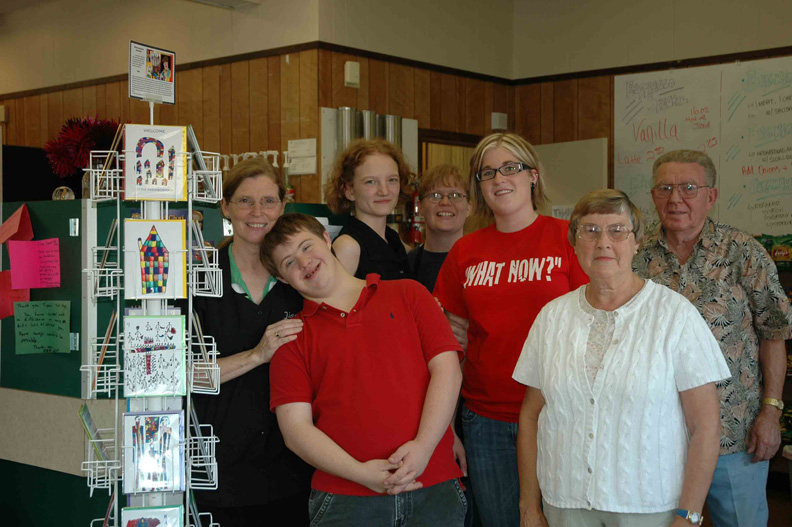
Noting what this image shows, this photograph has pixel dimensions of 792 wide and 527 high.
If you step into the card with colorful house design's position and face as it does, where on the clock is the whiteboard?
The whiteboard is roughly at 8 o'clock from the card with colorful house design.

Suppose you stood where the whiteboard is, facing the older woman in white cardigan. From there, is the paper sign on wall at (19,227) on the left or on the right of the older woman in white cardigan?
right

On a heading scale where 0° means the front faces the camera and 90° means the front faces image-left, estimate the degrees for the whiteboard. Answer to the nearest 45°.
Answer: approximately 45°

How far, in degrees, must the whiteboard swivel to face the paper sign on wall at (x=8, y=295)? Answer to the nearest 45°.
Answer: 0° — it already faces it
